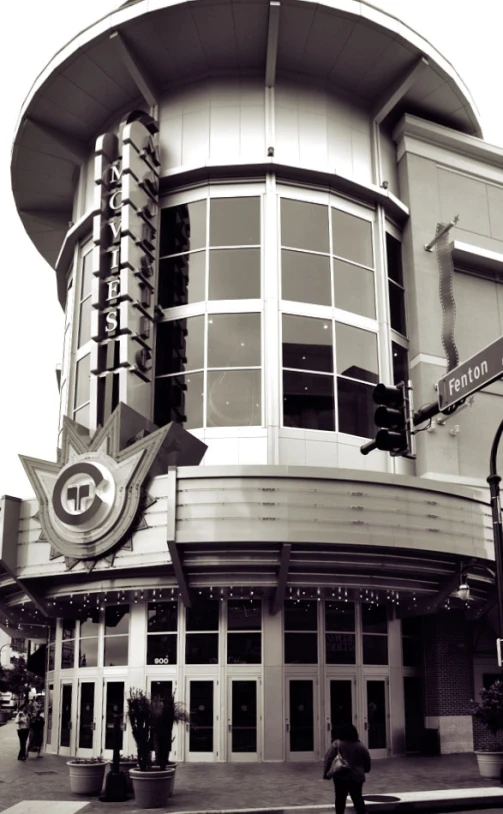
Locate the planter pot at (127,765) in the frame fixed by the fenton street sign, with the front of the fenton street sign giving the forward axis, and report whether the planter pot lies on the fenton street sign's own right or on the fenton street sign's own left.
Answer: on the fenton street sign's own right

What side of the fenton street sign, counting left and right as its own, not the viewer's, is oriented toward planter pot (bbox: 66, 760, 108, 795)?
right

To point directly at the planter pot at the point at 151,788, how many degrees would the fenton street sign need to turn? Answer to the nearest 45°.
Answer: approximately 90° to its right

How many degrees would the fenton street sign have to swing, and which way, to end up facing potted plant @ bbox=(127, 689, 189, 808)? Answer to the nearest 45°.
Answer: approximately 90° to its right

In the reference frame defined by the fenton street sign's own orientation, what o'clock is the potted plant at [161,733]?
The potted plant is roughly at 3 o'clock from the fenton street sign.

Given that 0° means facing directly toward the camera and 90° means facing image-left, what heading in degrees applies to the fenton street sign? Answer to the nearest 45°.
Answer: approximately 45°
